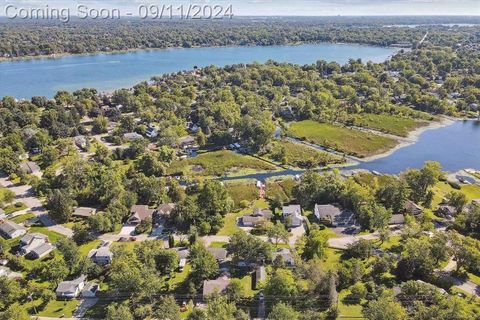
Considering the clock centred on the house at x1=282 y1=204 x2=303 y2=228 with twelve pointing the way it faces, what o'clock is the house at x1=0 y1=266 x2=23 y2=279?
the house at x1=0 y1=266 x2=23 y2=279 is roughly at 2 o'clock from the house at x1=282 y1=204 x2=303 y2=228.

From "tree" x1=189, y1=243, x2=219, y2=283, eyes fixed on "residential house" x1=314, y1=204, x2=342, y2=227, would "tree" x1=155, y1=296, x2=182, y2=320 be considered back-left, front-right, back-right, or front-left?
back-right

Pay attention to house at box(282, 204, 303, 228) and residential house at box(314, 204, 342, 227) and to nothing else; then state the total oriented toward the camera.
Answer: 2

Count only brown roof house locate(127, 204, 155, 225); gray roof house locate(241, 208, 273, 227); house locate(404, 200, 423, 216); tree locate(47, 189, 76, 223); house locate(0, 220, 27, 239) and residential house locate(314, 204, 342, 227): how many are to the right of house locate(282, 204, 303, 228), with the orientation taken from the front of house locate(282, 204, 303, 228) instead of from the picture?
4

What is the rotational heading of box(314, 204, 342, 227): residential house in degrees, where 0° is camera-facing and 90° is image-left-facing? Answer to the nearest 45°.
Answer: approximately 0°

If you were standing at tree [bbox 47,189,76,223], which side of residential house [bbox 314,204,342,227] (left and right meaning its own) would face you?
right

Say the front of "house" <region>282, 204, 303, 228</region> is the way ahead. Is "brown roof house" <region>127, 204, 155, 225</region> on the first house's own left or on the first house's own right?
on the first house's own right

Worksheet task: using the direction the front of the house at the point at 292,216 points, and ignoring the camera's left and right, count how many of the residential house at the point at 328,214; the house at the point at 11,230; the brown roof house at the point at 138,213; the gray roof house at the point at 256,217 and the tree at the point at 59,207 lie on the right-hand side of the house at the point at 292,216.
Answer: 4
